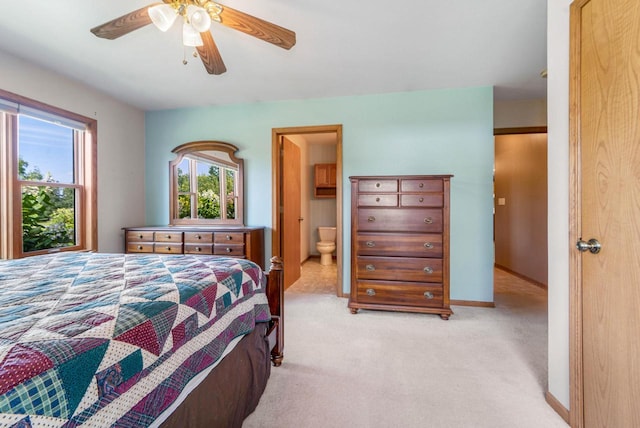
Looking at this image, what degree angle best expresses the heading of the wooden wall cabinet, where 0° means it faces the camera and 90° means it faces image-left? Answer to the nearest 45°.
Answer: approximately 0°

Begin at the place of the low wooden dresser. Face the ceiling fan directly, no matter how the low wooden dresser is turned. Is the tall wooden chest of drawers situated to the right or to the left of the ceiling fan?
left

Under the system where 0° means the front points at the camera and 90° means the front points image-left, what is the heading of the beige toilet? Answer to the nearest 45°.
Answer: approximately 0°

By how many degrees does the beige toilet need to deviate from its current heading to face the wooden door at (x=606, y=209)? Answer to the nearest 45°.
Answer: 0° — it already faces it

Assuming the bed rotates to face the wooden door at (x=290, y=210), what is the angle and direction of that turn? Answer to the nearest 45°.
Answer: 0° — it already faces it

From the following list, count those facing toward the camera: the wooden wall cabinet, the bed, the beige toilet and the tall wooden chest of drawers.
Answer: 3

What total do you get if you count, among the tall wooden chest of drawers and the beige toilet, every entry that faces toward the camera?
2

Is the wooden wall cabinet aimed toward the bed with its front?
yes
